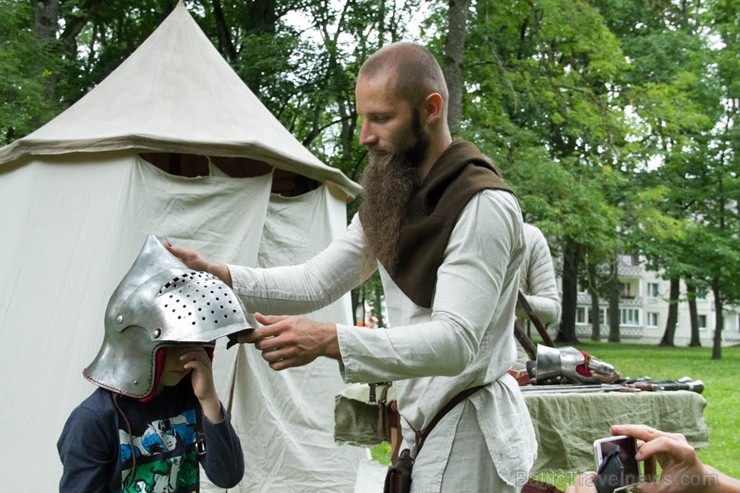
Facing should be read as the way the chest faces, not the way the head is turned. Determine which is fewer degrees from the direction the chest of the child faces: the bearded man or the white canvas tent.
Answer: the bearded man

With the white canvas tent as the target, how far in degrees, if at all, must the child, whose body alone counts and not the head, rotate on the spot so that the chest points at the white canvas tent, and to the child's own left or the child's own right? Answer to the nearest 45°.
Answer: approximately 135° to the child's own left

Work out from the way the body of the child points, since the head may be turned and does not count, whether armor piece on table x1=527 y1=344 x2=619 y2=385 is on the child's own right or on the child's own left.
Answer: on the child's own left

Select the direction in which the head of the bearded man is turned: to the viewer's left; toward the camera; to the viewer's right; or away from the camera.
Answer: to the viewer's left

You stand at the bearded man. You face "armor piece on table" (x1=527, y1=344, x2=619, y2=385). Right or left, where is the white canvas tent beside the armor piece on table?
left

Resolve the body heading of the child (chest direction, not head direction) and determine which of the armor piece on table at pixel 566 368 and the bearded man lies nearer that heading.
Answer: the bearded man

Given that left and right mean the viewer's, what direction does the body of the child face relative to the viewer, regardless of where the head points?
facing the viewer and to the right of the viewer
